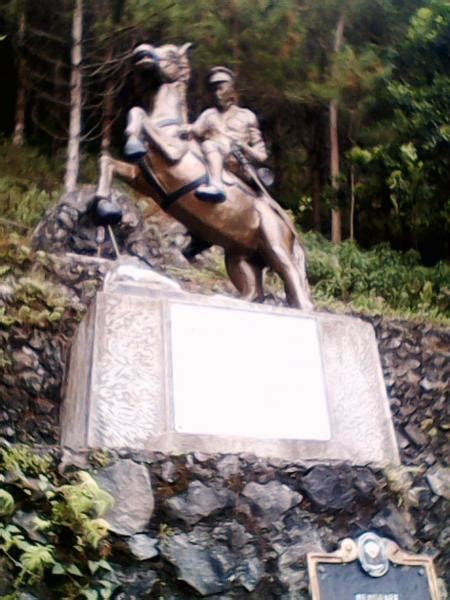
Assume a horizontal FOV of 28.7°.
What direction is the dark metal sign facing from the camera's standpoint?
toward the camera

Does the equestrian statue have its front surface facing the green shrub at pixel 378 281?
no

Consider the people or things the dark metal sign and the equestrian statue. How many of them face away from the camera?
0

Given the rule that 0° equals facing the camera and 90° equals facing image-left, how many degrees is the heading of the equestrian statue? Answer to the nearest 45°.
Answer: approximately 45°
